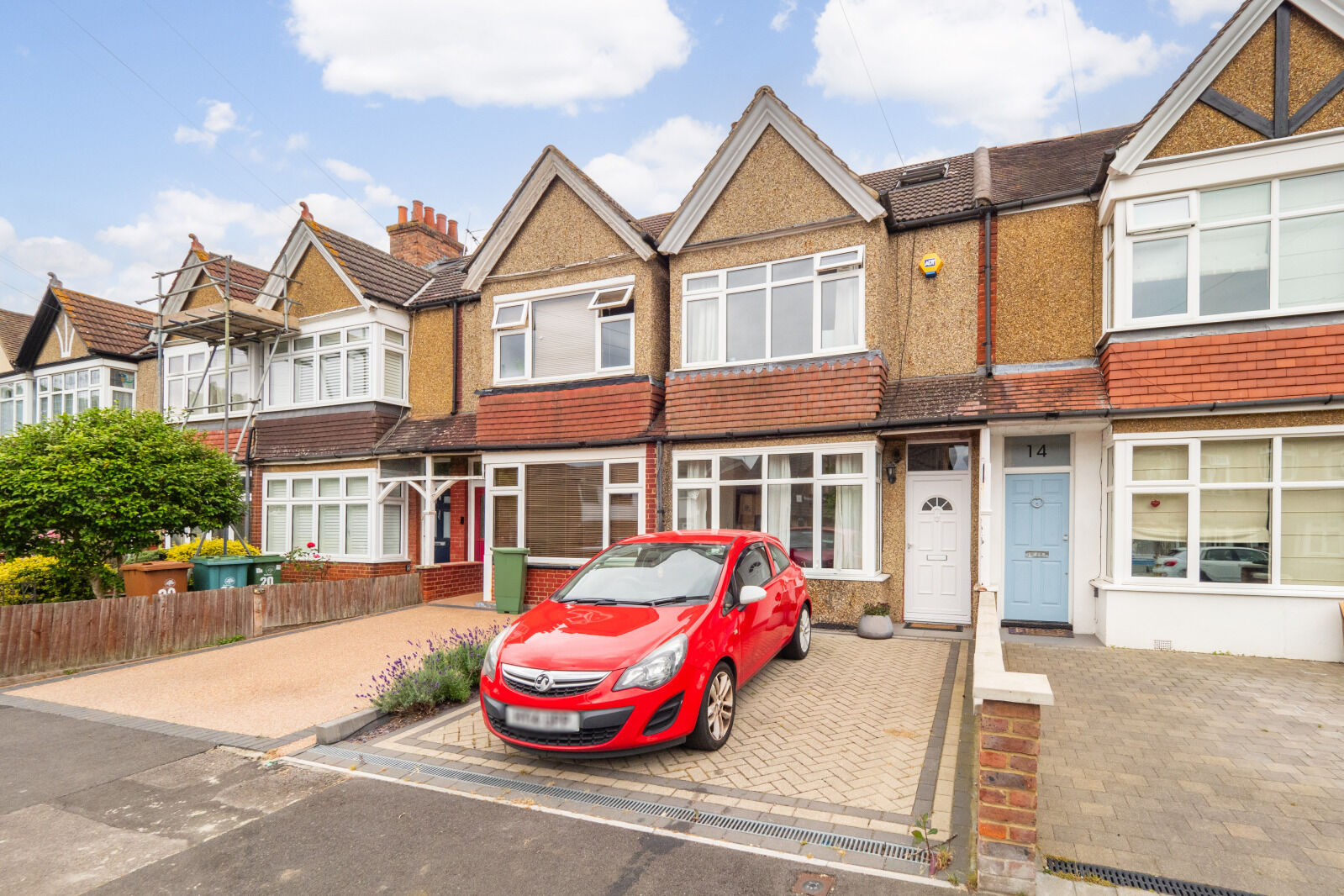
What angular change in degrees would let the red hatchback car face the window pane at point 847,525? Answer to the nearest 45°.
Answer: approximately 180°

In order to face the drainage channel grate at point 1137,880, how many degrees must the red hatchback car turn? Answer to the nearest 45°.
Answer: approximately 90° to its left

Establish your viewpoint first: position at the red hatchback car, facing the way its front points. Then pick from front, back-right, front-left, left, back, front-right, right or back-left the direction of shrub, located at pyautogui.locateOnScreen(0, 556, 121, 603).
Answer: right

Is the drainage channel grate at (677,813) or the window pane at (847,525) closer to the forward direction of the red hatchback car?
the drainage channel grate

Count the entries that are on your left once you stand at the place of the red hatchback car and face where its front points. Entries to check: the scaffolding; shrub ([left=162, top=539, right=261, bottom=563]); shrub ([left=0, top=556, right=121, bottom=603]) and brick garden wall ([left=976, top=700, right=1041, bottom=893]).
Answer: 1

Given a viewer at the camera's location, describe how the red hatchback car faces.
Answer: facing the viewer and to the left of the viewer

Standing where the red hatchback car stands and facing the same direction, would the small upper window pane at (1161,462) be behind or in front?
behind

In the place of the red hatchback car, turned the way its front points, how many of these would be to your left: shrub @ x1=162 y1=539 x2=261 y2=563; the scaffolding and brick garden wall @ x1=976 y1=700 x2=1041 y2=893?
1

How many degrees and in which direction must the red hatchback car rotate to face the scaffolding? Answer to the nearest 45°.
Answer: approximately 90° to its right

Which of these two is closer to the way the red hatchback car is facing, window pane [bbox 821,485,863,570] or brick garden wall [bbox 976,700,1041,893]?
the brick garden wall

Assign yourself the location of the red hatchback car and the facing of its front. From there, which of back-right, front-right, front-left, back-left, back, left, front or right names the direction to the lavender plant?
right

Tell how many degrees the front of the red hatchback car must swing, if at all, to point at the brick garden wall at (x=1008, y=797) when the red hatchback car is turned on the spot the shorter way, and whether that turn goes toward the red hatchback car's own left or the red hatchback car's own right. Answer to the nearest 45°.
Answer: approximately 90° to the red hatchback car's own left

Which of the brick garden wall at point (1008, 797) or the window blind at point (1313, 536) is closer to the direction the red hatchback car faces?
the brick garden wall
